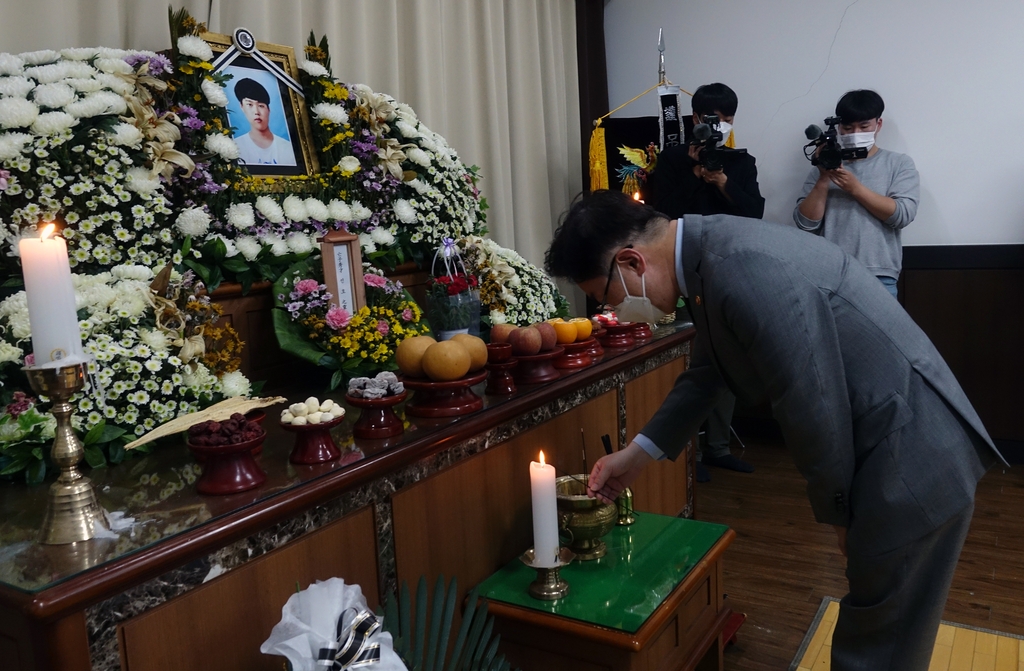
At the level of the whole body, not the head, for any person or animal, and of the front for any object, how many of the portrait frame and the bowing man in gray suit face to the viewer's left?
1

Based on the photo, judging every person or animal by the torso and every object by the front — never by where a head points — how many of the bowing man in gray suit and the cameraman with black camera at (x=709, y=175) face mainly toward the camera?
1

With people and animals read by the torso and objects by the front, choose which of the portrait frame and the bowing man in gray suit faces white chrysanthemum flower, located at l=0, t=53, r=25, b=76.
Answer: the bowing man in gray suit

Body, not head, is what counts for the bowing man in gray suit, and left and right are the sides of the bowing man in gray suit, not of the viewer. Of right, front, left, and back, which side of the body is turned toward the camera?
left

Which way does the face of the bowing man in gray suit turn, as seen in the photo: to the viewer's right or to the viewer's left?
to the viewer's left

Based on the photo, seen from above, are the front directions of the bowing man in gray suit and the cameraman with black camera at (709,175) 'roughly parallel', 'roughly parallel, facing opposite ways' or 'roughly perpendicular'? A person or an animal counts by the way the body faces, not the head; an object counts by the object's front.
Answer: roughly perpendicular
